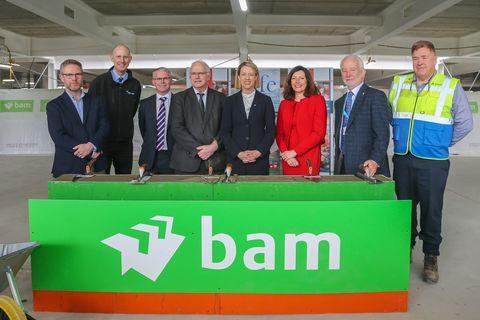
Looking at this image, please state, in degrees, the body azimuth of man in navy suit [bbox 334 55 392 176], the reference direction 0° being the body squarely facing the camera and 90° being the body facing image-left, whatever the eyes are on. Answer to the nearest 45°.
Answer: approximately 45°

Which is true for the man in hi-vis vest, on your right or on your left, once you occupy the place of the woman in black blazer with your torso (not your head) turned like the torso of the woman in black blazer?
on your left

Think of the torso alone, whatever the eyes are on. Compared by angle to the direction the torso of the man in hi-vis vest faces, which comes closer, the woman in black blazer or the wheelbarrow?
the wheelbarrow

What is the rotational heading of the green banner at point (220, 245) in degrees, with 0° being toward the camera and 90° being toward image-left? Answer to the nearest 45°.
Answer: approximately 0°
